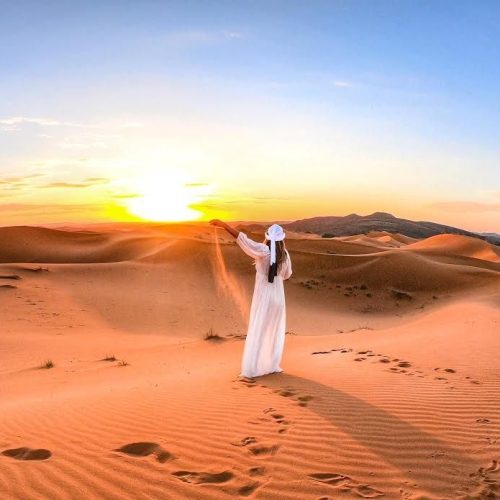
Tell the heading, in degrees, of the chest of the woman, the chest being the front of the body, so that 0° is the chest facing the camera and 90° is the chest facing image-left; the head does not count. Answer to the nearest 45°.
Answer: approximately 180°
